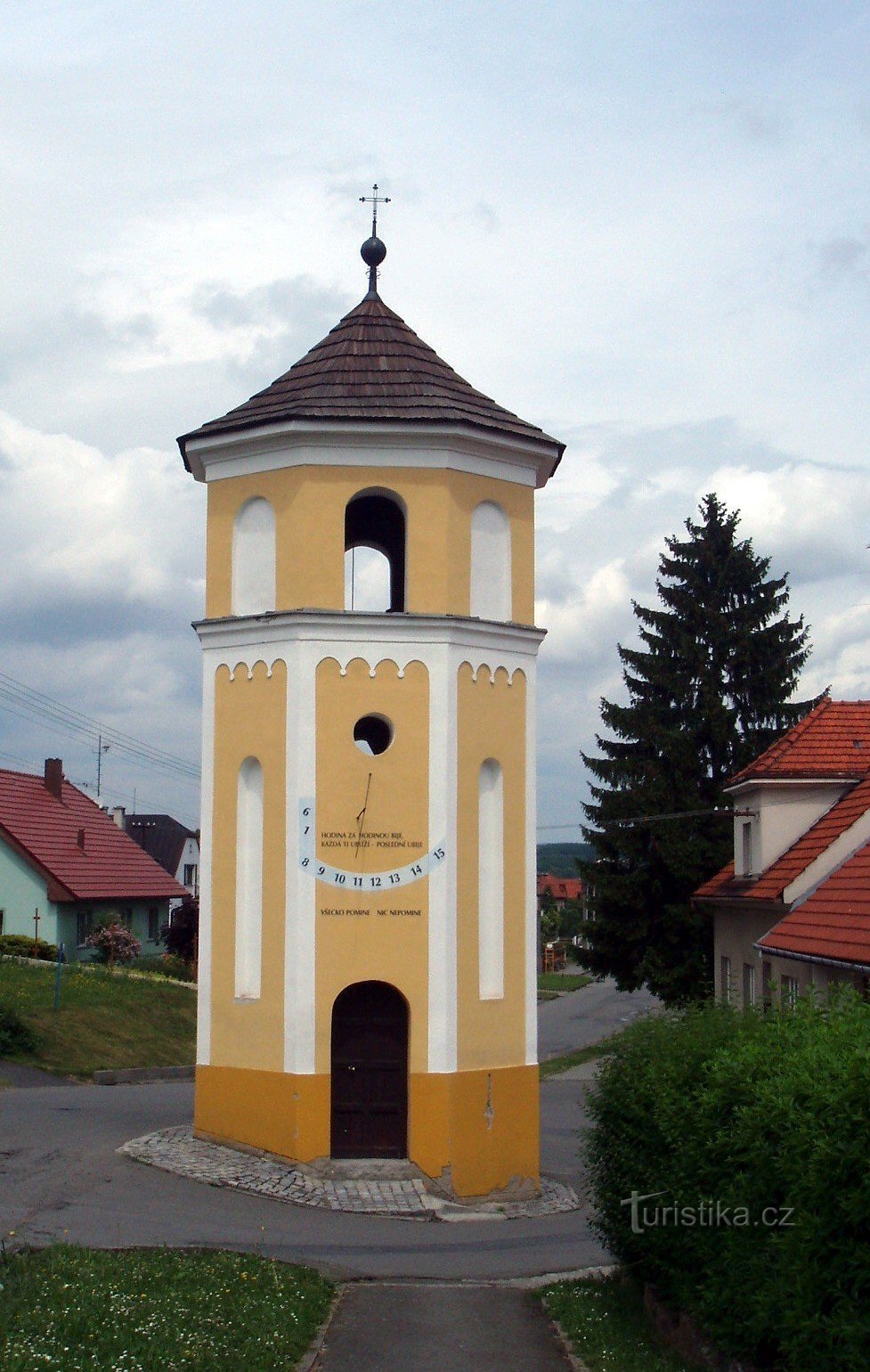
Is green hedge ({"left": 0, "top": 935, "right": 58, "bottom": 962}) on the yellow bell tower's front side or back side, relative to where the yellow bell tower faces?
on the back side

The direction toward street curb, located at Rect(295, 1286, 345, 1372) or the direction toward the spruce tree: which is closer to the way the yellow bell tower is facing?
the street curb

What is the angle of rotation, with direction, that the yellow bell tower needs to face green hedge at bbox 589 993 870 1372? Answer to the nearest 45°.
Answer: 0° — it already faces it

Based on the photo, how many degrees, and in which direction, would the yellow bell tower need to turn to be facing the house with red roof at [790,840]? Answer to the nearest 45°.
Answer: approximately 135° to its left

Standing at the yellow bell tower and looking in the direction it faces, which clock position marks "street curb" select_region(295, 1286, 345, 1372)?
The street curb is roughly at 12 o'clock from the yellow bell tower.

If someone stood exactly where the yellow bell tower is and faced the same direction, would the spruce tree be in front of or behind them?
behind

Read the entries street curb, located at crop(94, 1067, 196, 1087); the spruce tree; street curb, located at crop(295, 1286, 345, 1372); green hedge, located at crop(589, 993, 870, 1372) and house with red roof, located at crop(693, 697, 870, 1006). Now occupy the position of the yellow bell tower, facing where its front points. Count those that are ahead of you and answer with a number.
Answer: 2

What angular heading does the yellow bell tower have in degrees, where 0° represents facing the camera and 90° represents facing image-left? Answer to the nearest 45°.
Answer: approximately 0°

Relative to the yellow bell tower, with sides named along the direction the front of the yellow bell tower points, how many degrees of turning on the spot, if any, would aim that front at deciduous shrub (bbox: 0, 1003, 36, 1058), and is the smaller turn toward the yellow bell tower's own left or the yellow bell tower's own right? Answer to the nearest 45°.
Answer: approximately 135° to the yellow bell tower's own right
